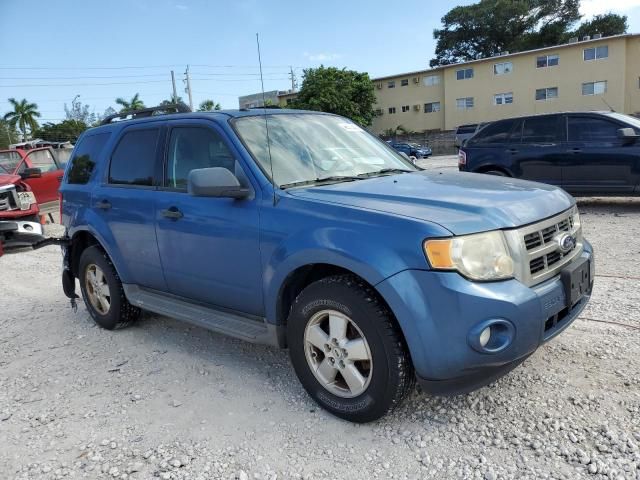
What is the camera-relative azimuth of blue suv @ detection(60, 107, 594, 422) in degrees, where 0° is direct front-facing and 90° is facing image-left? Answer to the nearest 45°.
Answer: approximately 315°

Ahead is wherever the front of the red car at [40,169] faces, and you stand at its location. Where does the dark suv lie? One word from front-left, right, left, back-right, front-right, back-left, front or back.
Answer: left

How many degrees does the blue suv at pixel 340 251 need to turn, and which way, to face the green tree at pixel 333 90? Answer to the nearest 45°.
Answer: approximately 135° to its left

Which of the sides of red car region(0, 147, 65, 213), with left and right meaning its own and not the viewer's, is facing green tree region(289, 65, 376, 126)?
back

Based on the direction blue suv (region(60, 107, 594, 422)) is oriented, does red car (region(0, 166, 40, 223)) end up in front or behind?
behind

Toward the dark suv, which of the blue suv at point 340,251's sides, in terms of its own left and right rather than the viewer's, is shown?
left

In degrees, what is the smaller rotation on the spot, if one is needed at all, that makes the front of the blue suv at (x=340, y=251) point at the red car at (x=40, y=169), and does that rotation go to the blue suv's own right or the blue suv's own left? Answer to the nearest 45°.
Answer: approximately 180°

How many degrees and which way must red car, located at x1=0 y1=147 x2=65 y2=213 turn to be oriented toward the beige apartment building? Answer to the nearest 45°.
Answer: approximately 180°

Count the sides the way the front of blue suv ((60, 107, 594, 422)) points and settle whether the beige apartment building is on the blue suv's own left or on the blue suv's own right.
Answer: on the blue suv's own left
